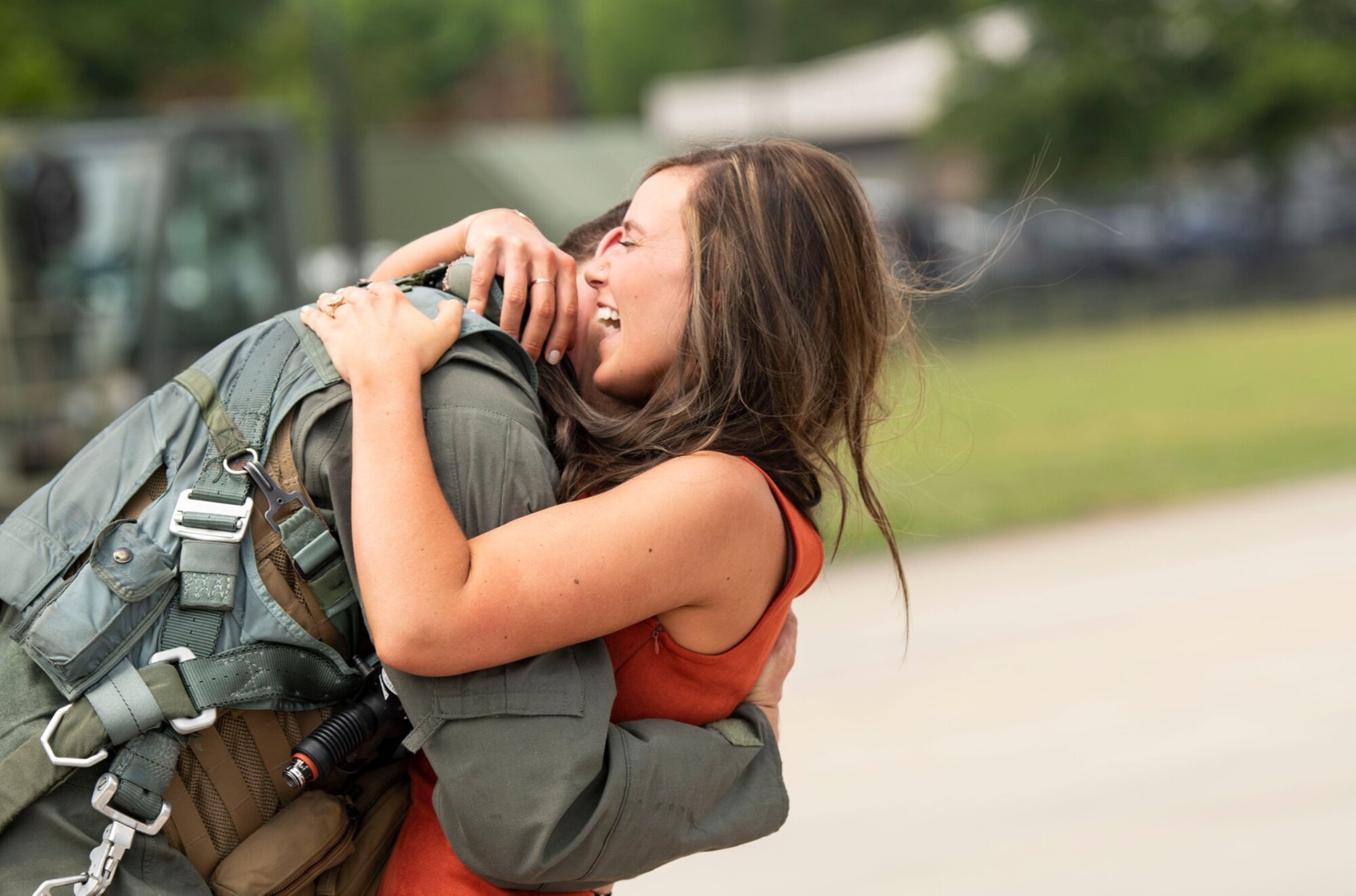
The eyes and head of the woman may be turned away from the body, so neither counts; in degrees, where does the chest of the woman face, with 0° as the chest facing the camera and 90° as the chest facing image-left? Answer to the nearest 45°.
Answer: approximately 90°

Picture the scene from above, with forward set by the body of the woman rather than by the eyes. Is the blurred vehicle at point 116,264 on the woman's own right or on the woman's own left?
on the woman's own right

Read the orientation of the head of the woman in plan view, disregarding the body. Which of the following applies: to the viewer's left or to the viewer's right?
to the viewer's left
